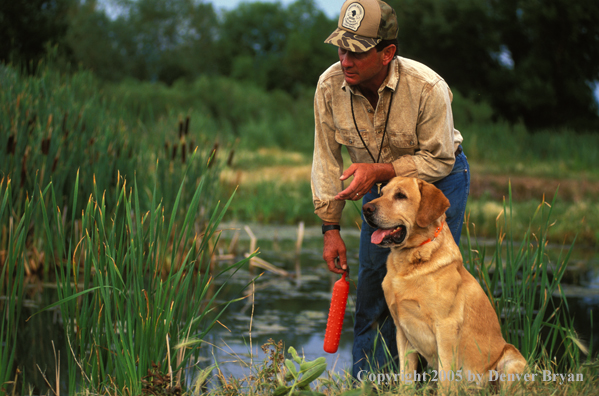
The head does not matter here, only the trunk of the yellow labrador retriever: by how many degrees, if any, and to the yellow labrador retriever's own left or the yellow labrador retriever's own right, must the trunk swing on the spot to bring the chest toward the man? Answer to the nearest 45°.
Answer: approximately 90° to the yellow labrador retriever's own right

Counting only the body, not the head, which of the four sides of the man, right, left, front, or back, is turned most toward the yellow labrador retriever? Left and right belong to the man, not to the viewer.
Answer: left

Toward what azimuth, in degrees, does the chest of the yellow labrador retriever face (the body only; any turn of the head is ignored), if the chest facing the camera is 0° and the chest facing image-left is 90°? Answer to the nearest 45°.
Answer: approximately 45°

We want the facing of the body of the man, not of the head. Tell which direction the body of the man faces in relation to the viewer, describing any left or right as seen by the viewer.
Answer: facing the viewer and to the left of the viewer

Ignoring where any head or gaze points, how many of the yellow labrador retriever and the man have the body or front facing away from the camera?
0

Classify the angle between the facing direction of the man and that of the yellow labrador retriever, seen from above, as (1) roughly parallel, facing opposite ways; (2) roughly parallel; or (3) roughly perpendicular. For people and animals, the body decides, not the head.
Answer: roughly parallel
